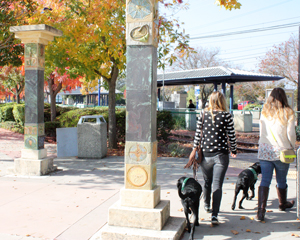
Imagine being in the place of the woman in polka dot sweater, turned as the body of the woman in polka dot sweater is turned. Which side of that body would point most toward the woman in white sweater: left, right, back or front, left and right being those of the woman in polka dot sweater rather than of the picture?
right

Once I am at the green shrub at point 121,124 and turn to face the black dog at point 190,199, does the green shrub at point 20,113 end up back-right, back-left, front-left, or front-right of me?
back-right

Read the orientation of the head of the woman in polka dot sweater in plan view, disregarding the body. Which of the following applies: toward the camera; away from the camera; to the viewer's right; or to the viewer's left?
away from the camera

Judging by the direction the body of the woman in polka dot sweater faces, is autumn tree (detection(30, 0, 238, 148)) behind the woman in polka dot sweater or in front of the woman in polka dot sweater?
in front

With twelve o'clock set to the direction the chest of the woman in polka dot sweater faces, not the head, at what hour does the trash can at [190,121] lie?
The trash can is roughly at 12 o'clock from the woman in polka dot sweater.

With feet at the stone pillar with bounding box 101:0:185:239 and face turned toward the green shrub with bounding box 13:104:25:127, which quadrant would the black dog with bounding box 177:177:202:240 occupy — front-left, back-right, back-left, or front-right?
back-right

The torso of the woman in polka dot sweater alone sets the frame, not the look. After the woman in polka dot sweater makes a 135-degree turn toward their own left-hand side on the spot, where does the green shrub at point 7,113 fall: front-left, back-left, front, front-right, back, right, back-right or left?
right

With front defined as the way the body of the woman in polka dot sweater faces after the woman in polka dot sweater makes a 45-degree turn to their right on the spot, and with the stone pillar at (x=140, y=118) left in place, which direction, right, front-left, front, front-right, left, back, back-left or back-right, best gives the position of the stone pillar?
back

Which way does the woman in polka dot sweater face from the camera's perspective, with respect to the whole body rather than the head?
away from the camera

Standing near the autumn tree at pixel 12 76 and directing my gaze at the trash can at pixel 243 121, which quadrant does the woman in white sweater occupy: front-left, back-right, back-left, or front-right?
front-right
